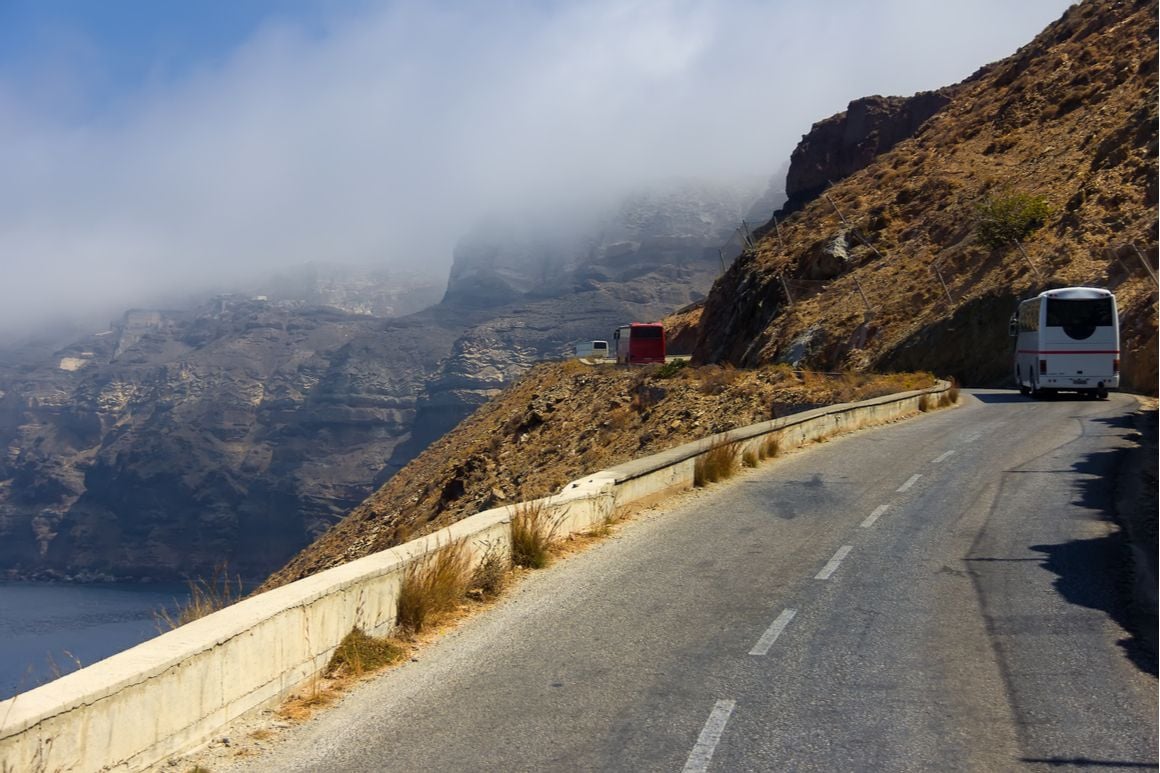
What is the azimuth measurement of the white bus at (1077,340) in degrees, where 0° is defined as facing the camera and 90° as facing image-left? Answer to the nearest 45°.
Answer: approximately 180°

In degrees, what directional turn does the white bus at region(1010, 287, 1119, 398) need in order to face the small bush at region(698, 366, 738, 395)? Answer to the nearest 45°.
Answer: approximately 90° to its left

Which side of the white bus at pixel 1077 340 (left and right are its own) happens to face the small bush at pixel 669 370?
left

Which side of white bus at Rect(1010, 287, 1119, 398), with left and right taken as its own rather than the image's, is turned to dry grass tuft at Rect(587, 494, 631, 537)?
back

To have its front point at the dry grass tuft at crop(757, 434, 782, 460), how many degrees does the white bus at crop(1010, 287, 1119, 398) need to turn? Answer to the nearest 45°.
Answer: approximately 180°

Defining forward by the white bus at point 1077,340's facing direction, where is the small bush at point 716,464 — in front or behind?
behind

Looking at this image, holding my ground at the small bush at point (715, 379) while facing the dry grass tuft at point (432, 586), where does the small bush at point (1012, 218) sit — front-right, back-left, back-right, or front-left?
back-left

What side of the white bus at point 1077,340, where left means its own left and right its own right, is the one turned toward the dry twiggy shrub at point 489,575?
back

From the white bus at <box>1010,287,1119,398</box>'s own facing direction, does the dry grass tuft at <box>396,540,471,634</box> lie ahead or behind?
behind

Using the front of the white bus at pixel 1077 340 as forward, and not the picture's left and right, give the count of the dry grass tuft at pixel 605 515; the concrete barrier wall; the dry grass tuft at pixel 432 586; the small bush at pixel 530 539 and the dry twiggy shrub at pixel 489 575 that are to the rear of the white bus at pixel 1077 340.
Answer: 5

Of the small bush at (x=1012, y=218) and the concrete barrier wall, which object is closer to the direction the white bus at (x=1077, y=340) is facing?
the small bush

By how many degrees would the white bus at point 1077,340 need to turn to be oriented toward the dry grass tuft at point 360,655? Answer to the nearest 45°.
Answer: approximately 180°

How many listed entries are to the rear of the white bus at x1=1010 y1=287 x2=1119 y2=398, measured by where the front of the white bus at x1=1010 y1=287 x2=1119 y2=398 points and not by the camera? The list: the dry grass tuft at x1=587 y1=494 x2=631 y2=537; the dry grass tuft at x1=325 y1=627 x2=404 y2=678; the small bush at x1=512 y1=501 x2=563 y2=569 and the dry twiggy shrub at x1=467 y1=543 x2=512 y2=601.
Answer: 4

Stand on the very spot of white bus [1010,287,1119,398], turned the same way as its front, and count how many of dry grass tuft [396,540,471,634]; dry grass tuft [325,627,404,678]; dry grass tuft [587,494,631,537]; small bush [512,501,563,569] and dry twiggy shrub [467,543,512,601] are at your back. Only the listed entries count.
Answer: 5

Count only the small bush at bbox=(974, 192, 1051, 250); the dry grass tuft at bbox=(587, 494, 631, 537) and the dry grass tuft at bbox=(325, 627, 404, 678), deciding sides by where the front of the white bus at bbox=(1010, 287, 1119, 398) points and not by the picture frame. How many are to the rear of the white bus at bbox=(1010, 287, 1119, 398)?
2

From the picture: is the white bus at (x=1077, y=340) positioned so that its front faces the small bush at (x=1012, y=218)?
yes
